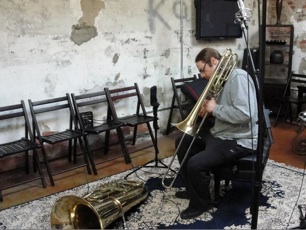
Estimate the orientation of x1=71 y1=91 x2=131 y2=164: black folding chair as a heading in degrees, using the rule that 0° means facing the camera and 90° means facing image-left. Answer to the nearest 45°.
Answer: approximately 315°

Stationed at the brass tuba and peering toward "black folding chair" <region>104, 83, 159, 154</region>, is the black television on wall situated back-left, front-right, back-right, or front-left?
front-right

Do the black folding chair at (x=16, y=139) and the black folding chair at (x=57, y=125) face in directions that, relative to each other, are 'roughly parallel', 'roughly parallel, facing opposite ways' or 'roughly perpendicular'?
roughly parallel

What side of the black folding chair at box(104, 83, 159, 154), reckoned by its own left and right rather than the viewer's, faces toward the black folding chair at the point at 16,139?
right

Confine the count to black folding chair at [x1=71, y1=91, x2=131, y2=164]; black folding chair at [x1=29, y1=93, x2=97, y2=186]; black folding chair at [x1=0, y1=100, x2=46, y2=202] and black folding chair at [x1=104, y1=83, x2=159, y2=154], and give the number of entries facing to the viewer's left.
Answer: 0

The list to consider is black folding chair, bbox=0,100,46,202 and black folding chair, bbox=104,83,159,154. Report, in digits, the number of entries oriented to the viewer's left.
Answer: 0

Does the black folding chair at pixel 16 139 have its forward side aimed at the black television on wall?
no

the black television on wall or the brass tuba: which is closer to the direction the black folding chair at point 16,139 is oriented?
the brass tuba

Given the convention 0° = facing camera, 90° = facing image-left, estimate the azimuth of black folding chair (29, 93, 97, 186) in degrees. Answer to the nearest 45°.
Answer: approximately 315°

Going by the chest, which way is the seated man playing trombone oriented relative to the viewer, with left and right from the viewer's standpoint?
facing to the left of the viewer

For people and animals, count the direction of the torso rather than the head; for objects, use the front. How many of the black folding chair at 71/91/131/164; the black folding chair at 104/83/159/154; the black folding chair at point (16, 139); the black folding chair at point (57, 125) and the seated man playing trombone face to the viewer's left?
1

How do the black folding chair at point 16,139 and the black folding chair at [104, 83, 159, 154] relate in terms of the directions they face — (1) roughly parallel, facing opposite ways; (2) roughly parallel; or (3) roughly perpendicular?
roughly parallel

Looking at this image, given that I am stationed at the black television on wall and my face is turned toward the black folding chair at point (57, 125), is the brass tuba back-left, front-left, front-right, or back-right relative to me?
front-left

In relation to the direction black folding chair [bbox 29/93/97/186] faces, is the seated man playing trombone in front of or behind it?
in front

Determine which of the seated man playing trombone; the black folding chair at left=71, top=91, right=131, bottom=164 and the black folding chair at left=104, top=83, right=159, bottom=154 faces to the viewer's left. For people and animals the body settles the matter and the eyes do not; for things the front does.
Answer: the seated man playing trombone

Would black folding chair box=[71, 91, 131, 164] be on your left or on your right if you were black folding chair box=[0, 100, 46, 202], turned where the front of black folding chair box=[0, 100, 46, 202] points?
on your left

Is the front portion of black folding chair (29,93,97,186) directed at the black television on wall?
no

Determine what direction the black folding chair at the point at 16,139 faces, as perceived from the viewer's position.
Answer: facing the viewer and to the right of the viewer
